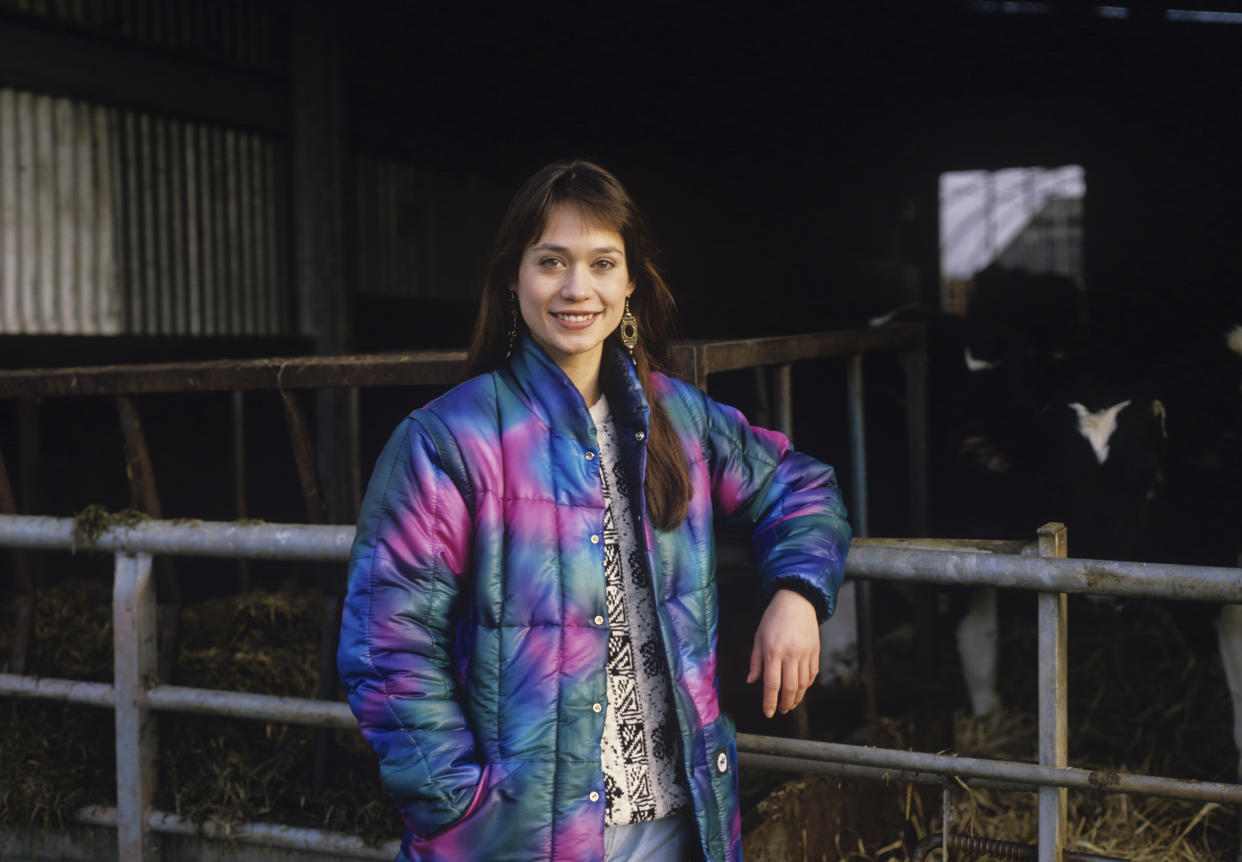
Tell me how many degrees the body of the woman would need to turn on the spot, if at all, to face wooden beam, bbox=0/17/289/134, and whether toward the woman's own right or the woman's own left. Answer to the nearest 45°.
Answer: approximately 135° to the woman's own right

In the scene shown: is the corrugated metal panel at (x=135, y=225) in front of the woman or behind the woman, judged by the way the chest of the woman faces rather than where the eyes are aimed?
behind

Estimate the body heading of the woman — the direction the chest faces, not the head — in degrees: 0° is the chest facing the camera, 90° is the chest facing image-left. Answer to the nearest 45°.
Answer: approximately 0°

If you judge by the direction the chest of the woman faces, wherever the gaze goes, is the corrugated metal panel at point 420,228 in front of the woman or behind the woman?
behind

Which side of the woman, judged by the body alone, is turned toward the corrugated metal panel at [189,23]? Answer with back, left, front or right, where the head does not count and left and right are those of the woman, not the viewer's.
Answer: back
